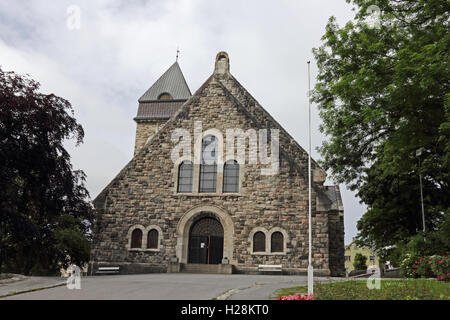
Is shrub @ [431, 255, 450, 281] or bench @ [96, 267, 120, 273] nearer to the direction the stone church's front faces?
the shrub

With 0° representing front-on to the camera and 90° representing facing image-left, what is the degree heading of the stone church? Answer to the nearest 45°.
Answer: approximately 0°

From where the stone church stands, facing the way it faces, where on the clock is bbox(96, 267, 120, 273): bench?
The bench is roughly at 3 o'clock from the stone church.

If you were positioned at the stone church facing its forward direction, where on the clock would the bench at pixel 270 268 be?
The bench is roughly at 10 o'clock from the stone church.

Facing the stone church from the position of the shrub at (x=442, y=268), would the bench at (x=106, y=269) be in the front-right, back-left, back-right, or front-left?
front-left

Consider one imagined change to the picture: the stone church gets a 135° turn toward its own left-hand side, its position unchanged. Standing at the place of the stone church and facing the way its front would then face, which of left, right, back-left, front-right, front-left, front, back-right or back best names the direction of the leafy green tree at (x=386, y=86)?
right

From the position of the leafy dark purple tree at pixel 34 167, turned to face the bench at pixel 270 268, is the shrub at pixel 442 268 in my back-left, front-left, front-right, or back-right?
front-right

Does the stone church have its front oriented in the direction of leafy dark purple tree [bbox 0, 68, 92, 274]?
no

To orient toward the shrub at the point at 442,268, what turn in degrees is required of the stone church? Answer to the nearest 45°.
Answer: approximately 45° to its left
